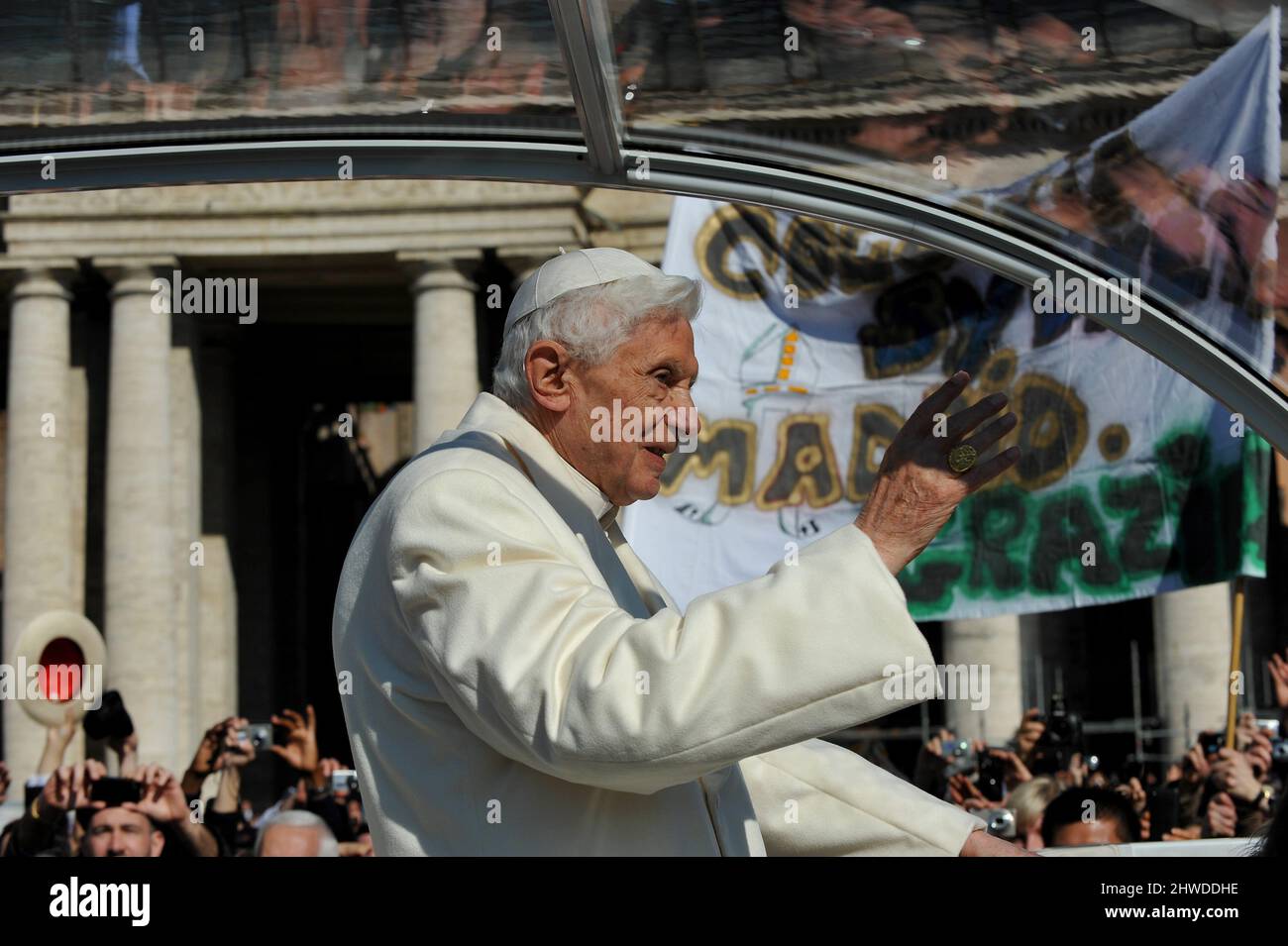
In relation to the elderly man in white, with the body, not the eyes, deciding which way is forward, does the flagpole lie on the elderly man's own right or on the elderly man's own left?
on the elderly man's own left

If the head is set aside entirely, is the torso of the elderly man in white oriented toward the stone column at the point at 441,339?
no

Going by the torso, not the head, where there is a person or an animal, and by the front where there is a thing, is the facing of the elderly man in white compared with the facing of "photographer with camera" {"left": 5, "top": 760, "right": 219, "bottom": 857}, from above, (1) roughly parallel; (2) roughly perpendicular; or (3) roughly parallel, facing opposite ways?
roughly perpendicular

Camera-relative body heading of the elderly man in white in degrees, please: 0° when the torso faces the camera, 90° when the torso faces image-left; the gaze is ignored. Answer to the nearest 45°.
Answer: approximately 270°

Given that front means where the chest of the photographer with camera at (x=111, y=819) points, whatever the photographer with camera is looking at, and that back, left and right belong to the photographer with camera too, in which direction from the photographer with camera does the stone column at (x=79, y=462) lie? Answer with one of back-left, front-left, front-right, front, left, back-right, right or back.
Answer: back

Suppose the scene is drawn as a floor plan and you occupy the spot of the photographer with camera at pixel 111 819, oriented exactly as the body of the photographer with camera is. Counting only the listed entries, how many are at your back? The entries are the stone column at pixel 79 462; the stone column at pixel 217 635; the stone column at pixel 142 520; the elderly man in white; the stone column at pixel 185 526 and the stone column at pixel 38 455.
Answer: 5

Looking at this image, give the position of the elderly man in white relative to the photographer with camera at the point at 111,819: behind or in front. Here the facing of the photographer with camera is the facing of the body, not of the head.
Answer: in front

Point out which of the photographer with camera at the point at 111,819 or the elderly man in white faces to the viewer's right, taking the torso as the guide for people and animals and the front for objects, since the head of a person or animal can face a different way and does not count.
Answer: the elderly man in white

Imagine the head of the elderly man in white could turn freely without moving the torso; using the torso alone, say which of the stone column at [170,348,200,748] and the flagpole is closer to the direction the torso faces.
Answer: the flagpole

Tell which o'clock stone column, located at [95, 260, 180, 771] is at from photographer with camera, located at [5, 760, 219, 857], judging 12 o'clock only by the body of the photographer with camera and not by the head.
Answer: The stone column is roughly at 6 o'clock from the photographer with camera.

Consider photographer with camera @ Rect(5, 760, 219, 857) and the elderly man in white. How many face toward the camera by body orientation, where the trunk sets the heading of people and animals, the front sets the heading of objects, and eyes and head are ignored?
1

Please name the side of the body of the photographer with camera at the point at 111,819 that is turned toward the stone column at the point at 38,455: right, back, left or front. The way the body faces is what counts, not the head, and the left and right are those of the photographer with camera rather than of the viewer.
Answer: back

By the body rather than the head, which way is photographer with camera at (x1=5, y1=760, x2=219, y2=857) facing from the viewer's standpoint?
toward the camera

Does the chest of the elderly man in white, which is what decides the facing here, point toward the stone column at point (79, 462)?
no

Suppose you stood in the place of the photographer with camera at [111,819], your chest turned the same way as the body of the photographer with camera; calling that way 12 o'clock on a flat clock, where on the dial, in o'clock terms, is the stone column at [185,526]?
The stone column is roughly at 6 o'clock from the photographer with camera.

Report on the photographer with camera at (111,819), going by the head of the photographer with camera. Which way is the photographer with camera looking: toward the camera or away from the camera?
toward the camera

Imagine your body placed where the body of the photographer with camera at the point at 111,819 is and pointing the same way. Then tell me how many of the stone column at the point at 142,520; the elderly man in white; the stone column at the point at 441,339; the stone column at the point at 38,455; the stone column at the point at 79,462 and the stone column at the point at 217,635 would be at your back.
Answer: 5

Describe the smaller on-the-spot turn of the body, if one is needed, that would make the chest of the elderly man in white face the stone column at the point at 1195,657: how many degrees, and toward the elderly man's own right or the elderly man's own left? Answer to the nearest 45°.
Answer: approximately 90° to the elderly man's own left
